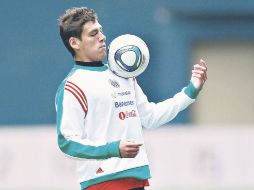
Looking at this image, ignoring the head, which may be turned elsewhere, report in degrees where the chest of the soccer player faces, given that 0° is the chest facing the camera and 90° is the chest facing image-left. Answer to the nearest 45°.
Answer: approximately 315°
